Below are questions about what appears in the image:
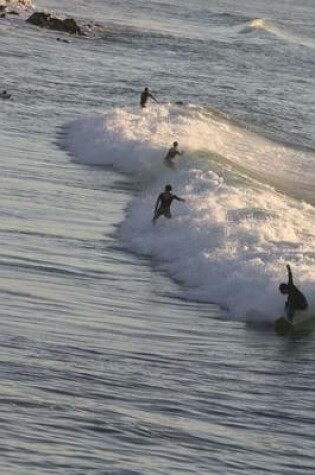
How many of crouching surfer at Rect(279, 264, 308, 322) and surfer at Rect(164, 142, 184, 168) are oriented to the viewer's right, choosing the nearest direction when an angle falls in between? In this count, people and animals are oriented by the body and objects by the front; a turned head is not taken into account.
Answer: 1

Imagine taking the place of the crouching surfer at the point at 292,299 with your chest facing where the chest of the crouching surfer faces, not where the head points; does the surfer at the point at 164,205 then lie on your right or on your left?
on your right

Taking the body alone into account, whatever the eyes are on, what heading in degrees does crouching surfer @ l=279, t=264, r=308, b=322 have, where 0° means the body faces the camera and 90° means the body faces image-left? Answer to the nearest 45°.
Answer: approximately 90°
